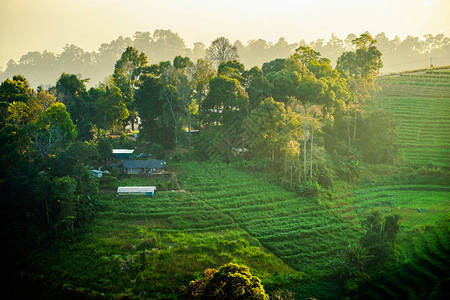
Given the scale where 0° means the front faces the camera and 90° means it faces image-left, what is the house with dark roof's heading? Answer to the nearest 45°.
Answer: approximately 0°
